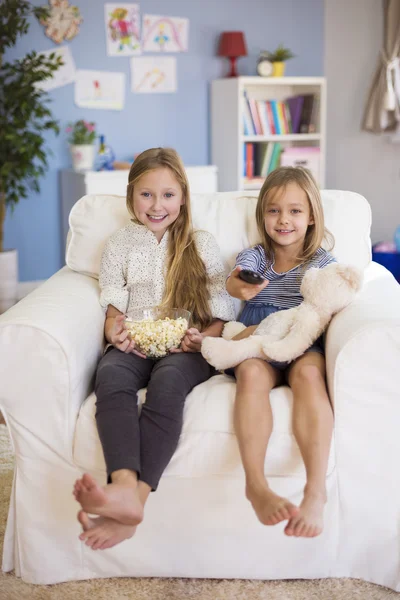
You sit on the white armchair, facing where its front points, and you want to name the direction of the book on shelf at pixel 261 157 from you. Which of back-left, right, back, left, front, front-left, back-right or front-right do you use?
back

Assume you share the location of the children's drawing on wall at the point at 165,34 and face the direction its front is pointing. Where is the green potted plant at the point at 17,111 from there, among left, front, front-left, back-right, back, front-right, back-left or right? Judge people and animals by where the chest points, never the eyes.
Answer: front-right

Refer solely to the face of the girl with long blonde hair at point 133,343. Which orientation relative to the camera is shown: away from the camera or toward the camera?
toward the camera

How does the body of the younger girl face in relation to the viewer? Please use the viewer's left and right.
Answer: facing the viewer

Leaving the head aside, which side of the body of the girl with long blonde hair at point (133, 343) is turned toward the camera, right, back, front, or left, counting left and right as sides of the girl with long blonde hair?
front

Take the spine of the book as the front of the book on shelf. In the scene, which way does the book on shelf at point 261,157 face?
toward the camera

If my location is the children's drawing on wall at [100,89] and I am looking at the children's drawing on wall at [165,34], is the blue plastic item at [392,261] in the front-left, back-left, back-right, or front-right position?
front-right

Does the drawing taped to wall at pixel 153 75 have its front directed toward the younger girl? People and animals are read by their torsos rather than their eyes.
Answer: yes

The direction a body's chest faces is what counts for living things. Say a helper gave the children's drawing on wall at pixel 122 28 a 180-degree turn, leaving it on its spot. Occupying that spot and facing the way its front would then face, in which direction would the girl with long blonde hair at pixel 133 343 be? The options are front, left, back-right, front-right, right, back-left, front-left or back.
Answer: back

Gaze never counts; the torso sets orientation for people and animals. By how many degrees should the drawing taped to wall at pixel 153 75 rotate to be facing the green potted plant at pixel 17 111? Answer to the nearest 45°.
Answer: approximately 45° to its right

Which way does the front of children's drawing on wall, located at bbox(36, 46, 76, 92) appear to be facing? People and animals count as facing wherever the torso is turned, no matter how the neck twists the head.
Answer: toward the camera

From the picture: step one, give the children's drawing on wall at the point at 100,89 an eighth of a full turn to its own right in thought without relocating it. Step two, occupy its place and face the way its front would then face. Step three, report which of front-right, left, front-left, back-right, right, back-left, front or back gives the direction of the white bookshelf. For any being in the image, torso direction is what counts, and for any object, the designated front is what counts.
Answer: back-left

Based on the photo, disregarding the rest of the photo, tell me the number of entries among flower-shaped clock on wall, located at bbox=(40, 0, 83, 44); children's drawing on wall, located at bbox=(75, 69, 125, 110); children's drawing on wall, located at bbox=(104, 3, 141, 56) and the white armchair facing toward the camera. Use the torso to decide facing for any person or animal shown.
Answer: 4

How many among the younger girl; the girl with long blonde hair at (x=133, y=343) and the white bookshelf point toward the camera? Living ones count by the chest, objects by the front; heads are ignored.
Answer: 3
